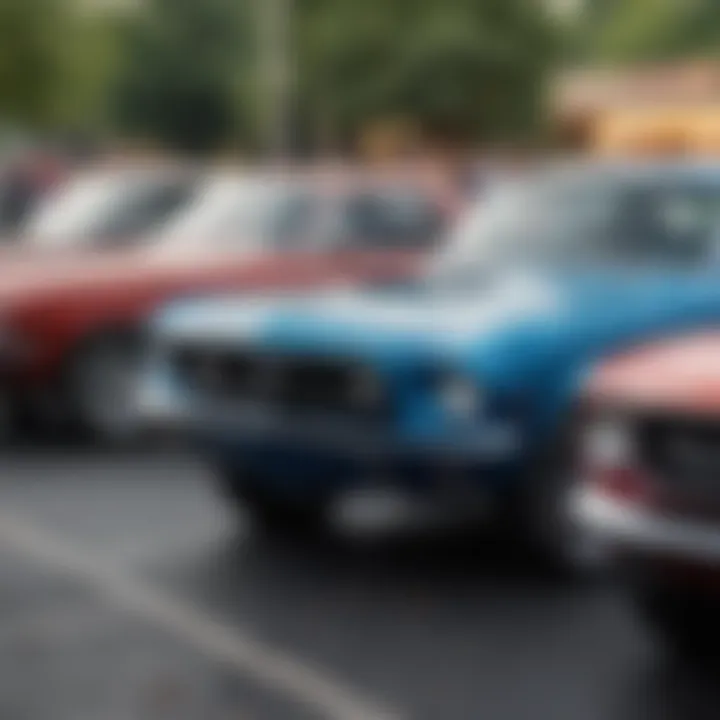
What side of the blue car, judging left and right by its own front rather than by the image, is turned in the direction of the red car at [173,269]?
right

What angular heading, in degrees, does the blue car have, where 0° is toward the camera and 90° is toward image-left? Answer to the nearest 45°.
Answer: approximately 45°

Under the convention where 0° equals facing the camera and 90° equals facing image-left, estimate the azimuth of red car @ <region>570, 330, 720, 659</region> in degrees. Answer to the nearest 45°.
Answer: approximately 45°

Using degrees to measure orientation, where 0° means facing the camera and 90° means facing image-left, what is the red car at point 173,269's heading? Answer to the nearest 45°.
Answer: approximately 45°

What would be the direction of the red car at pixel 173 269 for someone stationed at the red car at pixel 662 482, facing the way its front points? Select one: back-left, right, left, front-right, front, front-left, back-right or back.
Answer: right
